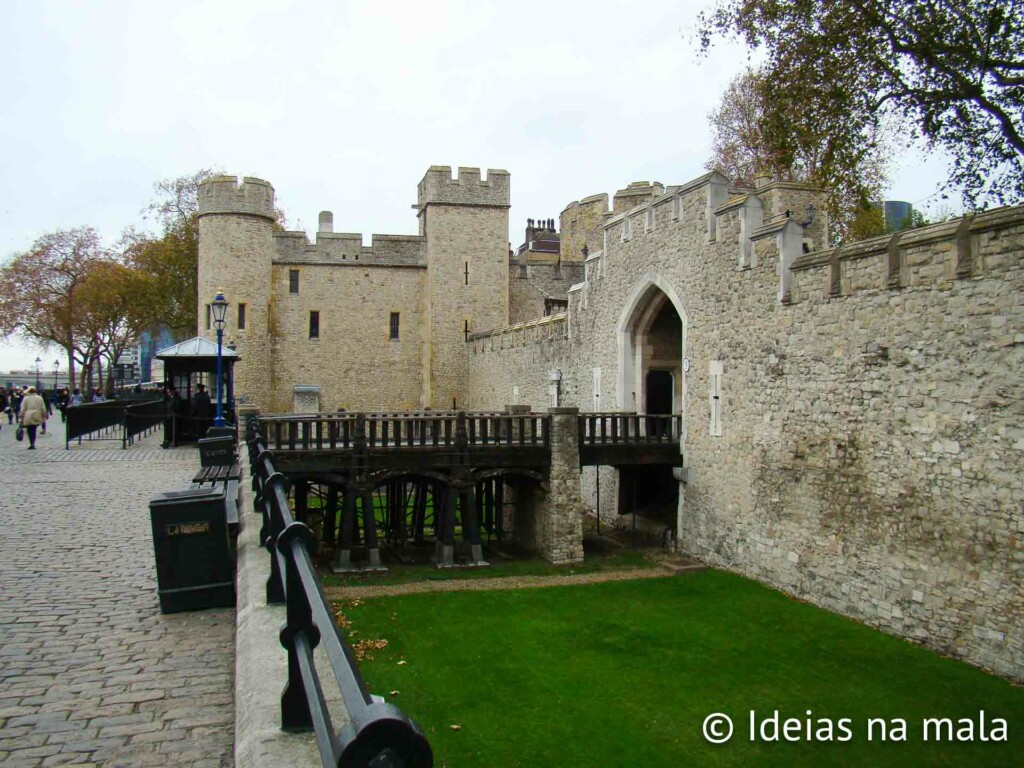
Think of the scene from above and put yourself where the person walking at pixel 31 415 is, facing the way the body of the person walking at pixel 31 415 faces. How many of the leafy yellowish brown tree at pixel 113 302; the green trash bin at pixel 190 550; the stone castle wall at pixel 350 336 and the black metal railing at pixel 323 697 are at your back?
2

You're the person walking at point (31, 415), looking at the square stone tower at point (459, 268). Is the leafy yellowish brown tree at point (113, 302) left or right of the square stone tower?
left
